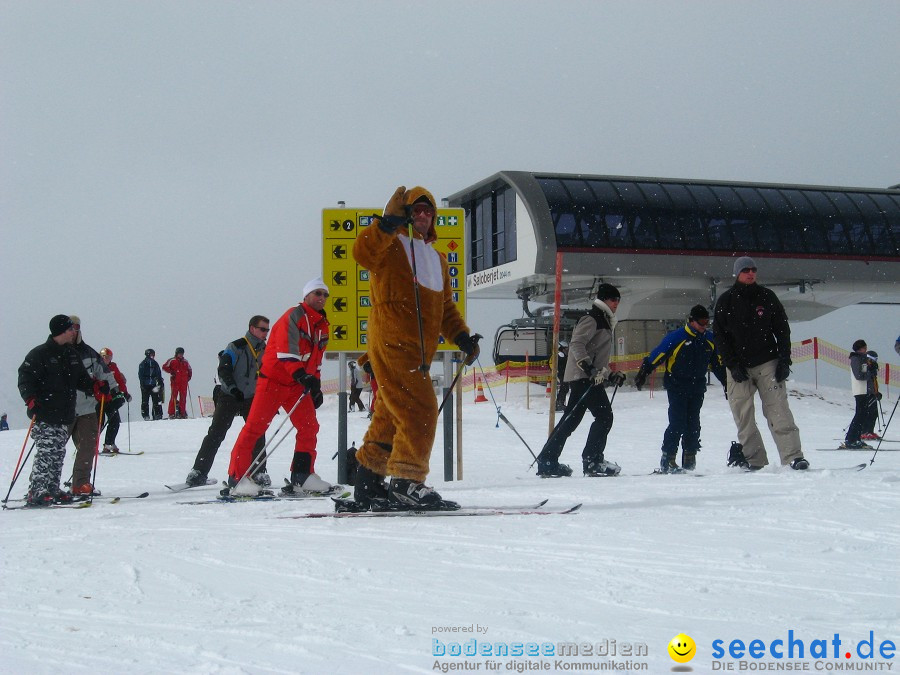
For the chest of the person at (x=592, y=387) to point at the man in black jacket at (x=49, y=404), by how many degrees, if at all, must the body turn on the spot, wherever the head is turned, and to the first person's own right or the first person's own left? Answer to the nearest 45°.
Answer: approximately 135° to the first person's own right

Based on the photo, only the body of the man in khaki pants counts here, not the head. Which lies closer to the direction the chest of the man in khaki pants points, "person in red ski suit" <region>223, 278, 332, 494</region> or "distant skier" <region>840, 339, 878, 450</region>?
the person in red ski suit

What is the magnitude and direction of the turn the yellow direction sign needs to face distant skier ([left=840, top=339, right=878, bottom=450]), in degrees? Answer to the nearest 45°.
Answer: approximately 135° to its left

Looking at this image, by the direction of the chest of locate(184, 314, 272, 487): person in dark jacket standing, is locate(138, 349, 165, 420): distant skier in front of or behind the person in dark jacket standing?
behind

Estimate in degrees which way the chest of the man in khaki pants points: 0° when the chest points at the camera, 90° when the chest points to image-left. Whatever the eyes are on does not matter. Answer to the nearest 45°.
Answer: approximately 0°

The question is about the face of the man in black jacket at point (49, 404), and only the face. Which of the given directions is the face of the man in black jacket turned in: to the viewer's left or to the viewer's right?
to the viewer's right
